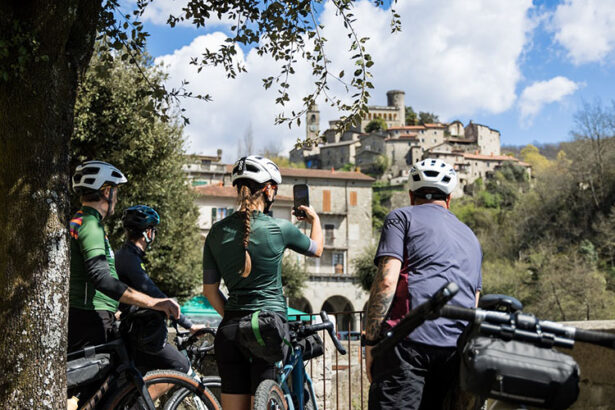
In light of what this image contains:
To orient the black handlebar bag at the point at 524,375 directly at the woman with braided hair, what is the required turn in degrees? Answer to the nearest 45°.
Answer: approximately 135° to its right

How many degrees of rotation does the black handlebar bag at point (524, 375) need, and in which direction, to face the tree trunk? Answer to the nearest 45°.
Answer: approximately 90° to its right

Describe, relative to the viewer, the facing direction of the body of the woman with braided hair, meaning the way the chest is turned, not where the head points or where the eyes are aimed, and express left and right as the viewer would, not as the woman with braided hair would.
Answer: facing away from the viewer and to the right of the viewer

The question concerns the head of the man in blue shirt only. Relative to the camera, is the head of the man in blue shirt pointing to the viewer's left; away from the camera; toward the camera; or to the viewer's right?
away from the camera

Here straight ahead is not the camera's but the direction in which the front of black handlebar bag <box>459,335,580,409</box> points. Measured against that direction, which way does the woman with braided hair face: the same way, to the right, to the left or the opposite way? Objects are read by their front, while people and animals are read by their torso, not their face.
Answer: the opposite way

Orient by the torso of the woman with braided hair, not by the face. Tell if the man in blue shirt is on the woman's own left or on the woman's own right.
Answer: on the woman's own right

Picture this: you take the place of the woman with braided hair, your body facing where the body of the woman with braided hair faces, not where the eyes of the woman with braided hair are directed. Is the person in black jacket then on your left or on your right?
on your left

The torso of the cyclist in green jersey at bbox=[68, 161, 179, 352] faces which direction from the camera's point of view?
to the viewer's right

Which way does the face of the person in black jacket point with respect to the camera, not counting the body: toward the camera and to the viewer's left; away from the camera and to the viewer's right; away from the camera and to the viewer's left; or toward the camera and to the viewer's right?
away from the camera and to the viewer's right

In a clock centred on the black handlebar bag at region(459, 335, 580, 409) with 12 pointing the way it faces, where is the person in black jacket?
The person in black jacket is roughly at 4 o'clock from the black handlebar bag.

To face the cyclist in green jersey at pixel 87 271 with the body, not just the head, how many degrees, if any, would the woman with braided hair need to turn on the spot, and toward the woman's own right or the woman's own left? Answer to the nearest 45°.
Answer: approximately 90° to the woman's own left

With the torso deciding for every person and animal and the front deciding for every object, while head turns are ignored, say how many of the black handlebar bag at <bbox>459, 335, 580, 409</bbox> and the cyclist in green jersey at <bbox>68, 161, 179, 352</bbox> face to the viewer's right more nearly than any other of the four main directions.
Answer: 1

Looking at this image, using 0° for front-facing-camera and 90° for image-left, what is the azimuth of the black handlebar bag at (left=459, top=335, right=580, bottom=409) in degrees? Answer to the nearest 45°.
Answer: approximately 0°
